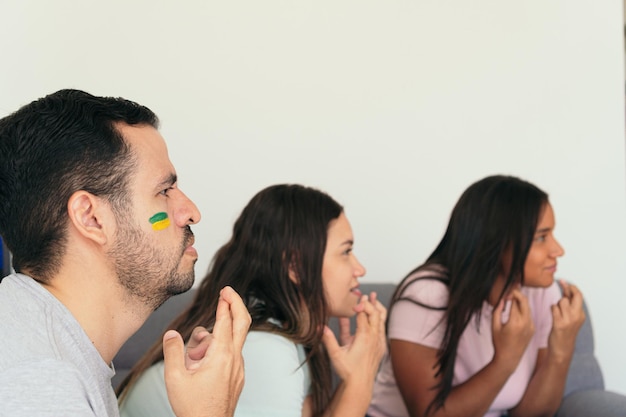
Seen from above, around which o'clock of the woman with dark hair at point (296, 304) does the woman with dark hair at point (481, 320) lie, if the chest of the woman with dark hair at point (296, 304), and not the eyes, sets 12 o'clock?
the woman with dark hair at point (481, 320) is roughly at 11 o'clock from the woman with dark hair at point (296, 304).

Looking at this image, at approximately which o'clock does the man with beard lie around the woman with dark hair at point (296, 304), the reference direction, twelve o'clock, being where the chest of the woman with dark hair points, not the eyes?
The man with beard is roughly at 4 o'clock from the woman with dark hair.

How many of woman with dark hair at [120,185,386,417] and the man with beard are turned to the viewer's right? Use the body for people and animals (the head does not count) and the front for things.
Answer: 2

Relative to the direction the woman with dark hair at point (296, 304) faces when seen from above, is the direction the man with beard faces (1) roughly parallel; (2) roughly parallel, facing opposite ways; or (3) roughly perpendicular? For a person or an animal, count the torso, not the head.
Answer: roughly parallel

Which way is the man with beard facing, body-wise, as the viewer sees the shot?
to the viewer's right

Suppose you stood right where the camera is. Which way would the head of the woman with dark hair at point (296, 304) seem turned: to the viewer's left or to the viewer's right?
to the viewer's right

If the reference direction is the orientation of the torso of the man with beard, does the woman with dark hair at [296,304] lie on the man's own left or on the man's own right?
on the man's own left

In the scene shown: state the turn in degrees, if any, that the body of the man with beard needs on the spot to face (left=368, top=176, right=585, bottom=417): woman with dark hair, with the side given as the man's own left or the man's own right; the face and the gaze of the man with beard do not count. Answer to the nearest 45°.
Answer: approximately 45° to the man's own left

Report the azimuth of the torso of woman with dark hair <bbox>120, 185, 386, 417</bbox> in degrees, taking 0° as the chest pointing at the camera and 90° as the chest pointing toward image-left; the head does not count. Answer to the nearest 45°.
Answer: approximately 270°

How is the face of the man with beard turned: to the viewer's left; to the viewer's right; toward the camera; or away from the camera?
to the viewer's right

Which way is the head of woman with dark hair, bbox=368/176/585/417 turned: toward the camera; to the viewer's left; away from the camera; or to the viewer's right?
to the viewer's right
